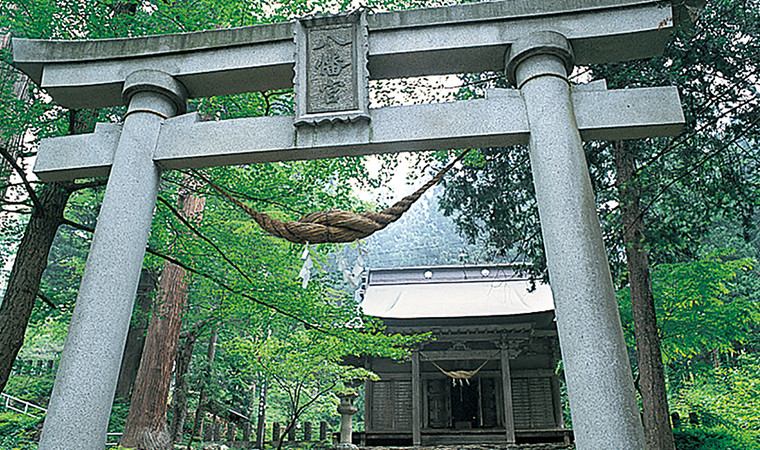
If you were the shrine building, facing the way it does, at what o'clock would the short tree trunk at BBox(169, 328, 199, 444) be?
The short tree trunk is roughly at 2 o'clock from the shrine building.

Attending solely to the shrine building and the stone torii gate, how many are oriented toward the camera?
2

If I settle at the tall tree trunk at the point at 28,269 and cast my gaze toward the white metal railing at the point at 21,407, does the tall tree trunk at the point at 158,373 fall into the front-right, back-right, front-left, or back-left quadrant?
front-right

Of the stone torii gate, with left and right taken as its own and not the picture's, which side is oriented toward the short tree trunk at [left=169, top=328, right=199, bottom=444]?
back

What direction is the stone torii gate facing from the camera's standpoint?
toward the camera

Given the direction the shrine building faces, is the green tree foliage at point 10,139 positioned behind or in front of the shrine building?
in front

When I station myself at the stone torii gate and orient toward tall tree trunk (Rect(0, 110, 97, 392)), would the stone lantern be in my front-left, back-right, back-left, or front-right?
front-right

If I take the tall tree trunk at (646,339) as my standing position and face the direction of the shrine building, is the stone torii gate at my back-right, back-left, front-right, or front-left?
back-left

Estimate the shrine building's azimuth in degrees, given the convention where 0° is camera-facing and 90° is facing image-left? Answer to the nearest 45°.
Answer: approximately 0°

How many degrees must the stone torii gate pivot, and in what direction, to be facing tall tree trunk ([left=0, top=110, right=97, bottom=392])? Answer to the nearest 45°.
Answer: approximately 135° to its right

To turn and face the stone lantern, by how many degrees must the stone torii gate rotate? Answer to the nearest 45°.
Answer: approximately 180°

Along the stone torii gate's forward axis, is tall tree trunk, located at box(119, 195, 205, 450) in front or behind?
behind

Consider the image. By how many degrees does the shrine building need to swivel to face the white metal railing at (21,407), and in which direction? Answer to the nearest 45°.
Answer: approximately 90° to its right

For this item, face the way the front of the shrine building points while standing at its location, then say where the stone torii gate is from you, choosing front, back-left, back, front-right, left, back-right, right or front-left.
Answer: front
